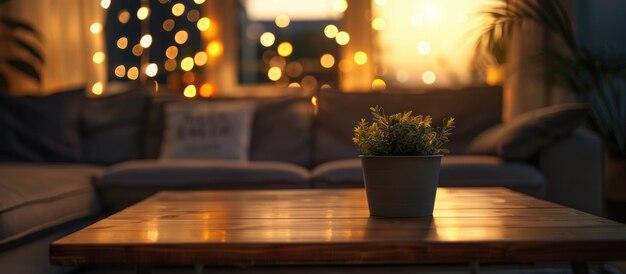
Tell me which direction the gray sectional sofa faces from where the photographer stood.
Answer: facing the viewer

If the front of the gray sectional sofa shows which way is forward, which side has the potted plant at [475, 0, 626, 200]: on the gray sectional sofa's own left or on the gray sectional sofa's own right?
on the gray sectional sofa's own left

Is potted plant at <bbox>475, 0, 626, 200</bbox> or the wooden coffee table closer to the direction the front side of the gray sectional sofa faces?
the wooden coffee table

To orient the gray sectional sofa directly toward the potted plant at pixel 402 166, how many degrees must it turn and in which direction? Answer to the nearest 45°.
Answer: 0° — it already faces it

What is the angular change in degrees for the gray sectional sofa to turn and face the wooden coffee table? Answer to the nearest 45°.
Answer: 0° — it already faces it

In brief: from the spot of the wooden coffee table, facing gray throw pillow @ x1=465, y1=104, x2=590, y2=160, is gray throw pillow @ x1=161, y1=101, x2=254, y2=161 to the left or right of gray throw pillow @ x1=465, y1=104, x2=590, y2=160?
left
